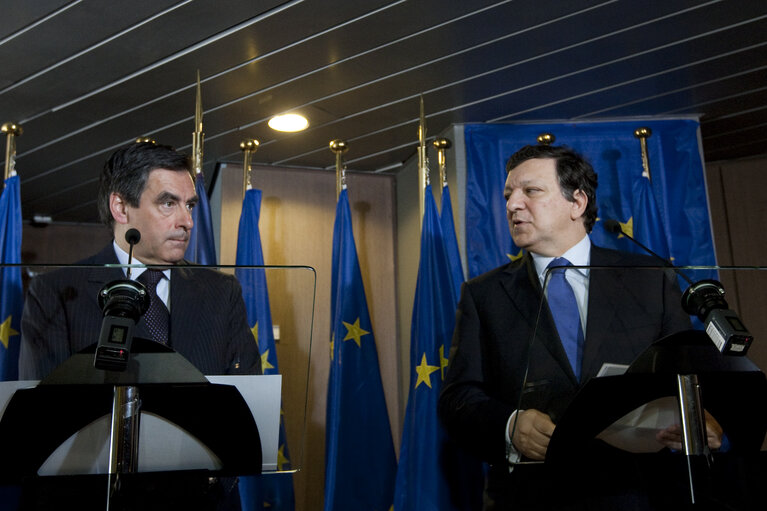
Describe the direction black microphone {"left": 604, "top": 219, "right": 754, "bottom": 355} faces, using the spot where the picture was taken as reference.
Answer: facing away from the viewer and to the left of the viewer

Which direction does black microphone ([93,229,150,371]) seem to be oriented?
away from the camera

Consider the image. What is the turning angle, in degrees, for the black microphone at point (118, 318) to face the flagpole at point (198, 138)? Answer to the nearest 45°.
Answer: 0° — it already faces it

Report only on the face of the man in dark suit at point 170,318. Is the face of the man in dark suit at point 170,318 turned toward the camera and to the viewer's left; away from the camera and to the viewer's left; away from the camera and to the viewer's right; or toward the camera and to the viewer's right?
toward the camera and to the viewer's right

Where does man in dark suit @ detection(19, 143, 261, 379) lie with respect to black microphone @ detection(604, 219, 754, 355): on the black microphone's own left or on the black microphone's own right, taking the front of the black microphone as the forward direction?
on the black microphone's own left

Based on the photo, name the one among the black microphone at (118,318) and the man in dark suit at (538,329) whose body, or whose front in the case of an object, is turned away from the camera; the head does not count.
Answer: the black microphone

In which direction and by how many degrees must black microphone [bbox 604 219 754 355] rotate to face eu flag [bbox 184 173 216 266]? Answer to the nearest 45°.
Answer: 0° — it already faces it

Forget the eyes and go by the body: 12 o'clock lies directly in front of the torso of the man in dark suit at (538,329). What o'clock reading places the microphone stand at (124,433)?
The microphone stand is roughly at 1 o'clock from the man in dark suit.

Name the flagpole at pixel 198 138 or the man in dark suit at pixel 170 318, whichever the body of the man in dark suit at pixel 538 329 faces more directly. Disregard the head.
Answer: the man in dark suit
